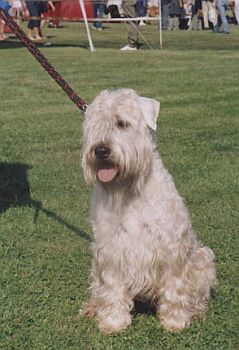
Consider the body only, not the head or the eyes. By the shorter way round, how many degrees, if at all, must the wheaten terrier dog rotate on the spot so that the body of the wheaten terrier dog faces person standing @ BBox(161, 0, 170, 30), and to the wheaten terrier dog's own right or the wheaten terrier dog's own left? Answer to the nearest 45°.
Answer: approximately 135° to the wheaten terrier dog's own right

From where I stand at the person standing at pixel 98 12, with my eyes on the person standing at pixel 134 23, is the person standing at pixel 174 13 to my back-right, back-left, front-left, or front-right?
front-left
